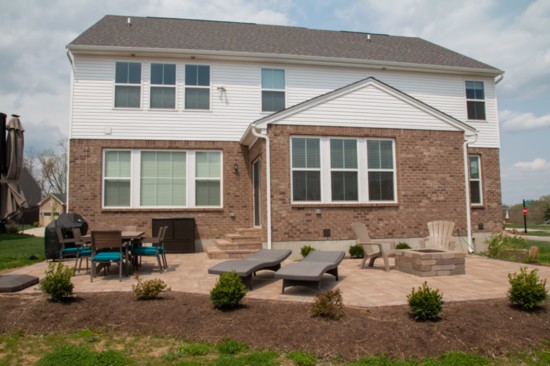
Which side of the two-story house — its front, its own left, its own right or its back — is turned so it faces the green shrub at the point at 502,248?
right

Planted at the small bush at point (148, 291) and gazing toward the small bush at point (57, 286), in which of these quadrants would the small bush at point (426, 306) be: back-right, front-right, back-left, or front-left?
back-left

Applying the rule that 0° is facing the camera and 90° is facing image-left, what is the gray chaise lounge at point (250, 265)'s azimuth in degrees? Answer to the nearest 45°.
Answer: approximately 45°

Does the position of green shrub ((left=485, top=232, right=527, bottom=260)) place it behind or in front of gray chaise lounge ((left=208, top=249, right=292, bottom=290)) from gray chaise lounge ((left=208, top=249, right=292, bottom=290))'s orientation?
behind

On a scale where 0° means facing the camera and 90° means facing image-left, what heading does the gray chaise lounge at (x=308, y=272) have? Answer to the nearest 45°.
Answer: approximately 45°

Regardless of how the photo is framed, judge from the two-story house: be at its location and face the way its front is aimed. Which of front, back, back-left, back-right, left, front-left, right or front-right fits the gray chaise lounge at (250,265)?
back

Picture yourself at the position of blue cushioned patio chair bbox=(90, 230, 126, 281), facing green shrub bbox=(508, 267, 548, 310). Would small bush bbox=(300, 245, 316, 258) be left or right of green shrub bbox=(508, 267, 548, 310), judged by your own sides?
left

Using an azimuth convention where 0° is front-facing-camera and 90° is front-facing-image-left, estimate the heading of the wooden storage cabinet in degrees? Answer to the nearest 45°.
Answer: approximately 0°

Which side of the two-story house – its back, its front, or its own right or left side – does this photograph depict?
back

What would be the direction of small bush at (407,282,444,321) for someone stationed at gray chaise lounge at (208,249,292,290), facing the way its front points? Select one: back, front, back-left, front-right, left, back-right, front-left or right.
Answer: left

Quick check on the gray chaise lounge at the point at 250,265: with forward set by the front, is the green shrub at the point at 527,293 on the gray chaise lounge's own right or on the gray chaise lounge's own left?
on the gray chaise lounge's own left

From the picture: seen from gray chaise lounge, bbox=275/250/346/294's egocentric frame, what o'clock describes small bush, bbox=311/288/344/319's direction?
The small bush is roughly at 10 o'clock from the gray chaise lounge.

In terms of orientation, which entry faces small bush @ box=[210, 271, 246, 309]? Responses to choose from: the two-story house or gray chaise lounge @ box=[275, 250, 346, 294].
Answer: the gray chaise lounge

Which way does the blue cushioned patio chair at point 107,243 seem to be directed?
away from the camera
